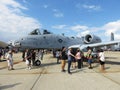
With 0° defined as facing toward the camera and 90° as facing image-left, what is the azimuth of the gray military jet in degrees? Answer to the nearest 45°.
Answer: approximately 45°
